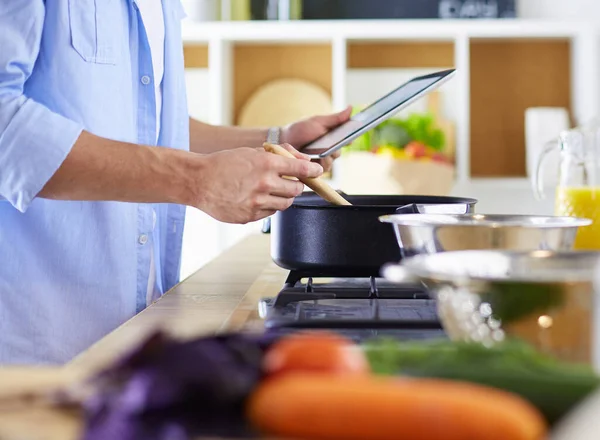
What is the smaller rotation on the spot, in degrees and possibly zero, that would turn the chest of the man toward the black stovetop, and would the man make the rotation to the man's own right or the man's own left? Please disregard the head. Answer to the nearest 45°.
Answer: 0° — they already face it

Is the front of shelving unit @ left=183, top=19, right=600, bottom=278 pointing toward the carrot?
yes

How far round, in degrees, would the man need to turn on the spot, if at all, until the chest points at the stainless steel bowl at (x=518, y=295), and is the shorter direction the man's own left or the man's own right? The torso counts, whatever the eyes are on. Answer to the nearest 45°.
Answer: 0° — they already face it

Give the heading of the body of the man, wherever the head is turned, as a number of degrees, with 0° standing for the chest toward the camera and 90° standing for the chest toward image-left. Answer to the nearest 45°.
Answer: approximately 315°
